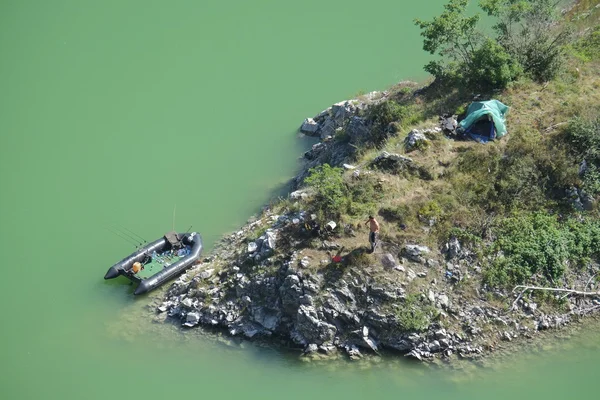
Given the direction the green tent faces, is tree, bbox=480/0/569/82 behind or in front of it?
behind

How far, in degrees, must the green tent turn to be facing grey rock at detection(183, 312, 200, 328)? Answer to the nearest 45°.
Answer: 0° — it already faces it

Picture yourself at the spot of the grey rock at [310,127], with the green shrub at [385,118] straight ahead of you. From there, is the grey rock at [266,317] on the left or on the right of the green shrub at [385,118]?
right

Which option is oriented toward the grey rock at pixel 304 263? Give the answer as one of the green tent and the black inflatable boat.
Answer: the green tent

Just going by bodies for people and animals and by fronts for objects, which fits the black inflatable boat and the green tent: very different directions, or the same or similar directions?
very different directions

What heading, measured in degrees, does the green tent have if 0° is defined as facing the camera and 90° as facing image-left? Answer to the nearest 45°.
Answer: approximately 45°

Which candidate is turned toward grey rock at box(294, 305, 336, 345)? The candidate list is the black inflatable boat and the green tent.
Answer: the green tent

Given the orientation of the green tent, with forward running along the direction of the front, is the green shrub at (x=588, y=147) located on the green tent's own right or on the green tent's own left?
on the green tent's own left
